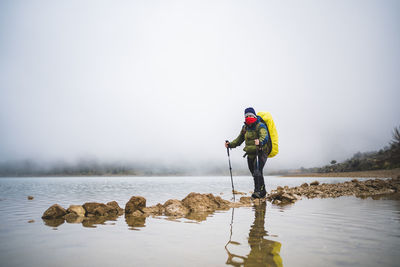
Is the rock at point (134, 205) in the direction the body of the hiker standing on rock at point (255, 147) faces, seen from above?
yes

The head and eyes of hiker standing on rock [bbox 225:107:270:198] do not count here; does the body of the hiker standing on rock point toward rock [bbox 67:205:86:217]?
yes

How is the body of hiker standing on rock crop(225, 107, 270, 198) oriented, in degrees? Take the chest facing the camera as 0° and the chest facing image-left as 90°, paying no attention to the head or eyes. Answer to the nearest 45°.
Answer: approximately 45°

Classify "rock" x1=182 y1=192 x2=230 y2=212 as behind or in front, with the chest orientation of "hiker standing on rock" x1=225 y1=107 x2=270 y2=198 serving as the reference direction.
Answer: in front

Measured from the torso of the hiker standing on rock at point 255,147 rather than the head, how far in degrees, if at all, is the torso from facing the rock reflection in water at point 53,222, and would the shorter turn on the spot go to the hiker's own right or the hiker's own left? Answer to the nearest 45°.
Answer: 0° — they already face it
